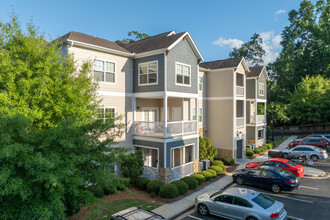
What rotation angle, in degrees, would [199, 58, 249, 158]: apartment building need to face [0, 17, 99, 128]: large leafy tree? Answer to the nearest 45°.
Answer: approximately 90° to its right

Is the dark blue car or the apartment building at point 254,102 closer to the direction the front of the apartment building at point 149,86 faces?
the dark blue car

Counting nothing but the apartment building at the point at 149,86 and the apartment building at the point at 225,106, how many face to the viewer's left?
0

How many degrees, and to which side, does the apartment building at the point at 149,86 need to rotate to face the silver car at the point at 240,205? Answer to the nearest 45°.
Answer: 0° — it already faces it

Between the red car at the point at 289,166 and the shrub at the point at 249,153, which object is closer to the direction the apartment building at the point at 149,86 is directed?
the red car

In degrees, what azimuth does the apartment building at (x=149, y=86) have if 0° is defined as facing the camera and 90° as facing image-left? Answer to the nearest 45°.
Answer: approximately 315°

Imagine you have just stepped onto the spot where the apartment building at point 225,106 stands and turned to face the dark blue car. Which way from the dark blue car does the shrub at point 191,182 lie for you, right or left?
right

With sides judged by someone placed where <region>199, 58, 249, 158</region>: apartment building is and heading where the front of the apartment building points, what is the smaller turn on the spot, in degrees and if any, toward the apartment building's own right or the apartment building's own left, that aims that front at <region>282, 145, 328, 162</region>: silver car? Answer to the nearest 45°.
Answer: approximately 45° to the apartment building's own left

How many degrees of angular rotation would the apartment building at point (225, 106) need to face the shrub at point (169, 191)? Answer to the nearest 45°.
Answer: approximately 45° to its right

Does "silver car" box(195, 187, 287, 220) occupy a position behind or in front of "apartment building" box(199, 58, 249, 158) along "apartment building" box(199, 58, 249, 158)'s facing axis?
in front

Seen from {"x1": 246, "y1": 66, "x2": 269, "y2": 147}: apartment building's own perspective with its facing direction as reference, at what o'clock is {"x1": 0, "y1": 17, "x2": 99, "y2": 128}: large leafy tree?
The large leafy tree is roughly at 2 o'clock from the apartment building.

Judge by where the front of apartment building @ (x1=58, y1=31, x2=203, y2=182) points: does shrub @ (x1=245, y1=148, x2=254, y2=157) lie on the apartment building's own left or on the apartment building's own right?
on the apartment building's own left

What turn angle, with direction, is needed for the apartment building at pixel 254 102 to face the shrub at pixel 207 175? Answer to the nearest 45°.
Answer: approximately 45° to its right
